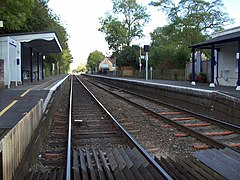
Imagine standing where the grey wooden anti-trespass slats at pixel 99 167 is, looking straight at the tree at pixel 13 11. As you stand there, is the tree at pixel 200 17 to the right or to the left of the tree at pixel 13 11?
right

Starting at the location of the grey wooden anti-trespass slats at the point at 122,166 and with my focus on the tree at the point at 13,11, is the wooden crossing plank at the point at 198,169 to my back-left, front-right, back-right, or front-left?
back-right

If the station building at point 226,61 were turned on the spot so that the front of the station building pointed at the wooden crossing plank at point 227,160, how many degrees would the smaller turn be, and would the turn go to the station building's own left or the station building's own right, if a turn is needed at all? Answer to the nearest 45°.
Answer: approximately 45° to the station building's own left

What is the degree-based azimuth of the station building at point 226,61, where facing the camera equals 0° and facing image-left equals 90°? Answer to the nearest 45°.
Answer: approximately 45°

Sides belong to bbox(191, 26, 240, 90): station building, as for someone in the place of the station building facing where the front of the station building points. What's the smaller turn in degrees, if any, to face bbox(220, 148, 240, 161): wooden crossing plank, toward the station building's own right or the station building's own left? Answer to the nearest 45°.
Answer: approximately 45° to the station building's own left
